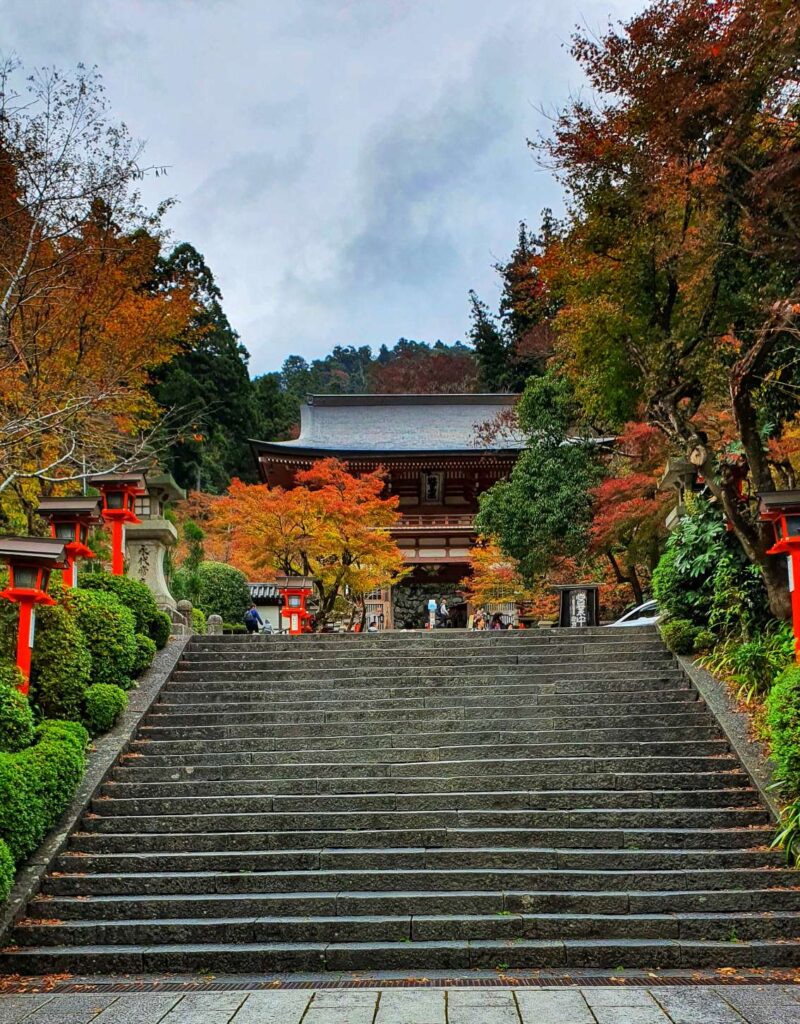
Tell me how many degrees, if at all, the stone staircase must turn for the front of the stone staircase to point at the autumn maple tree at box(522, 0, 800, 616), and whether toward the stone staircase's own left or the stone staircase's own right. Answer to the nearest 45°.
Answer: approximately 135° to the stone staircase's own left

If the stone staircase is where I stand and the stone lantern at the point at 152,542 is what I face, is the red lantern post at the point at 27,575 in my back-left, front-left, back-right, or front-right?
front-left

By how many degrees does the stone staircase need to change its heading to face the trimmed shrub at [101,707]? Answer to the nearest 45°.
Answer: approximately 135° to its right

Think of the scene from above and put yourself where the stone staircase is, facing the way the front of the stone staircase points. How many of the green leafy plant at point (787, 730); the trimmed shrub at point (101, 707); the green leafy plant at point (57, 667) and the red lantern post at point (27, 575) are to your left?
1

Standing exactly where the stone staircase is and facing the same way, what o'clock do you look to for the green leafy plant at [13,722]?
The green leafy plant is roughly at 3 o'clock from the stone staircase.

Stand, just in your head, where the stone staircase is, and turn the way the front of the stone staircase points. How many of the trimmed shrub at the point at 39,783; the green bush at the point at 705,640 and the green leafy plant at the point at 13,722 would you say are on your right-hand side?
2

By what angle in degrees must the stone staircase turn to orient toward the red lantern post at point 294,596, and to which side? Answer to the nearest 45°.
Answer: approximately 180°

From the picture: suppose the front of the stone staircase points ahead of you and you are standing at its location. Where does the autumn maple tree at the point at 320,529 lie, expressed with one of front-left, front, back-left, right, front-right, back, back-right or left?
back

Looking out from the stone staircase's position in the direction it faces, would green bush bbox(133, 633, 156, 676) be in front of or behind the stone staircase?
behind

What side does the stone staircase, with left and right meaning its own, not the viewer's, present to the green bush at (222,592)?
back

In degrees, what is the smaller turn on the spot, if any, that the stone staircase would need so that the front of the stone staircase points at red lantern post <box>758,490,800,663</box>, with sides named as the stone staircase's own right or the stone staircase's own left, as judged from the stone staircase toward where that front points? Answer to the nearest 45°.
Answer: approximately 90° to the stone staircase's own left

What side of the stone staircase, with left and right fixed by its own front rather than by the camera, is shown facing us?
front

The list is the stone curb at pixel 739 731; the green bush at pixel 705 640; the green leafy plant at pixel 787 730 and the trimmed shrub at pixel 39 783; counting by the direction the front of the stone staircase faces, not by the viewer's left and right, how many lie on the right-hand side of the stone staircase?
1

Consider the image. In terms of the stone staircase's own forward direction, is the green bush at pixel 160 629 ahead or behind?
behind
